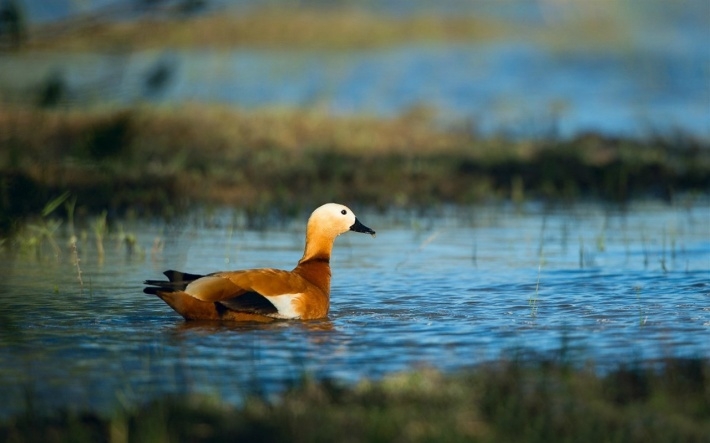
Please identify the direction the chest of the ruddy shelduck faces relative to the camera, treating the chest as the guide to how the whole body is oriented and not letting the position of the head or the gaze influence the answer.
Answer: to the viewer's right
